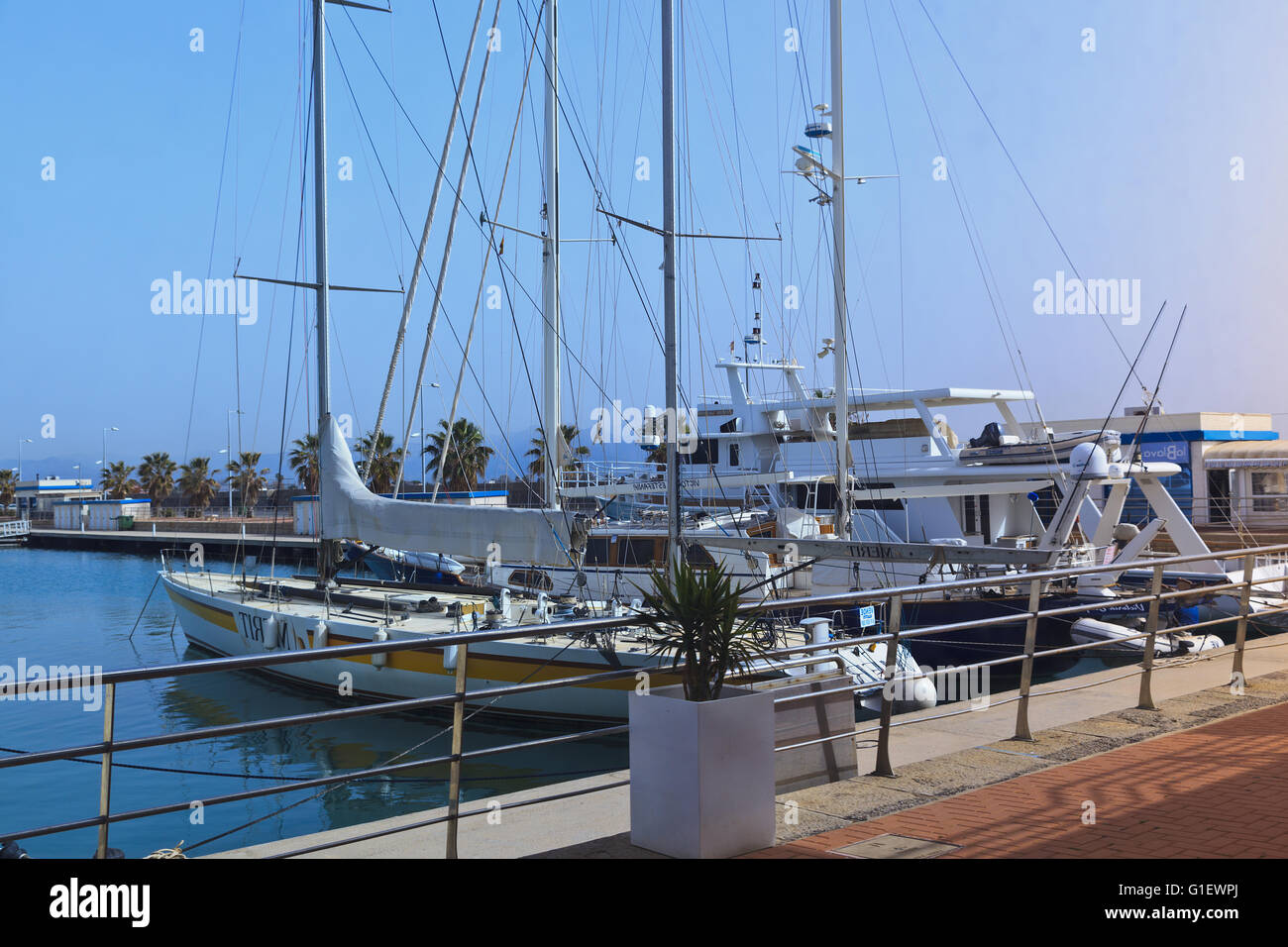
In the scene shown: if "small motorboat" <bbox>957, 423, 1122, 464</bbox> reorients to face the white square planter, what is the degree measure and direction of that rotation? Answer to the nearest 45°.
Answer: approximately 90° to its right

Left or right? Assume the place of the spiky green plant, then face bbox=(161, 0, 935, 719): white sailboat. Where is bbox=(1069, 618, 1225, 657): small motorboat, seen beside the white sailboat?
right

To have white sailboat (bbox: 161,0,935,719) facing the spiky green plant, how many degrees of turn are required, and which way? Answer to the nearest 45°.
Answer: approximately 135° to its left

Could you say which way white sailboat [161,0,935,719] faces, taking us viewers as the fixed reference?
facing away from the viewer and to the left of the viewer

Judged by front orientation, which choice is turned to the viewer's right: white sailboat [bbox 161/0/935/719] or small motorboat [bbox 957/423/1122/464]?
the small motorboat

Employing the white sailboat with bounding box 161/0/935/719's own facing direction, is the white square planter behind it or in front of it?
behind

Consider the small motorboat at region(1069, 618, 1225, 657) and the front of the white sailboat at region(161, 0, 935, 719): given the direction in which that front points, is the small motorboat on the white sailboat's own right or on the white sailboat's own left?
on the white sailboat's own right

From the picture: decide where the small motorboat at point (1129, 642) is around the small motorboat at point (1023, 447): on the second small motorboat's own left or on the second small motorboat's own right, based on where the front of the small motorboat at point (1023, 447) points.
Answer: on the second small motorboat's own right

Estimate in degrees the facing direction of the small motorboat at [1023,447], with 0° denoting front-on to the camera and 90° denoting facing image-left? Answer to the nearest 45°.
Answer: approximately 270°

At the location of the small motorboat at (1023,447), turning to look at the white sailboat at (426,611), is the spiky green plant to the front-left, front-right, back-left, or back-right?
front-left

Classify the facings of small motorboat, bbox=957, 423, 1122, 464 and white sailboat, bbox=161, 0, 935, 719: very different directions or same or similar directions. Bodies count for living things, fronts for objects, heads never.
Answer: very different directions

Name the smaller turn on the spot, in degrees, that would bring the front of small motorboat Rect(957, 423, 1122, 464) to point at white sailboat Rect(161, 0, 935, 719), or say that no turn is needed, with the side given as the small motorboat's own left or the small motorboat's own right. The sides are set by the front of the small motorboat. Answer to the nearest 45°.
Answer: approximately 135° to the small motorboat's own right

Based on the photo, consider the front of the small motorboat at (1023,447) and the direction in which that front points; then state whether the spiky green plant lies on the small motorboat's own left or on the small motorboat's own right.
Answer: on the small motorboat's own right

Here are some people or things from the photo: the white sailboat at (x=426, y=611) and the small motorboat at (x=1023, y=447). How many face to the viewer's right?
1

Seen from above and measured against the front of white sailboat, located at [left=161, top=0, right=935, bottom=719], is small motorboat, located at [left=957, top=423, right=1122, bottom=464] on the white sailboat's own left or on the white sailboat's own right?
on the white sailboat's own right
